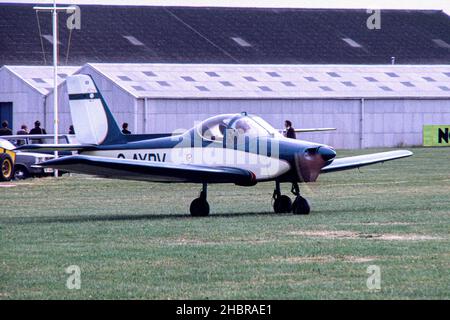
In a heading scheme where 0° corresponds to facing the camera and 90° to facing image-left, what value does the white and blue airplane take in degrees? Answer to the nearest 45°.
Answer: approximately 315°

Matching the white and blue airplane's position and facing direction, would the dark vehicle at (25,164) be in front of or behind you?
behind
